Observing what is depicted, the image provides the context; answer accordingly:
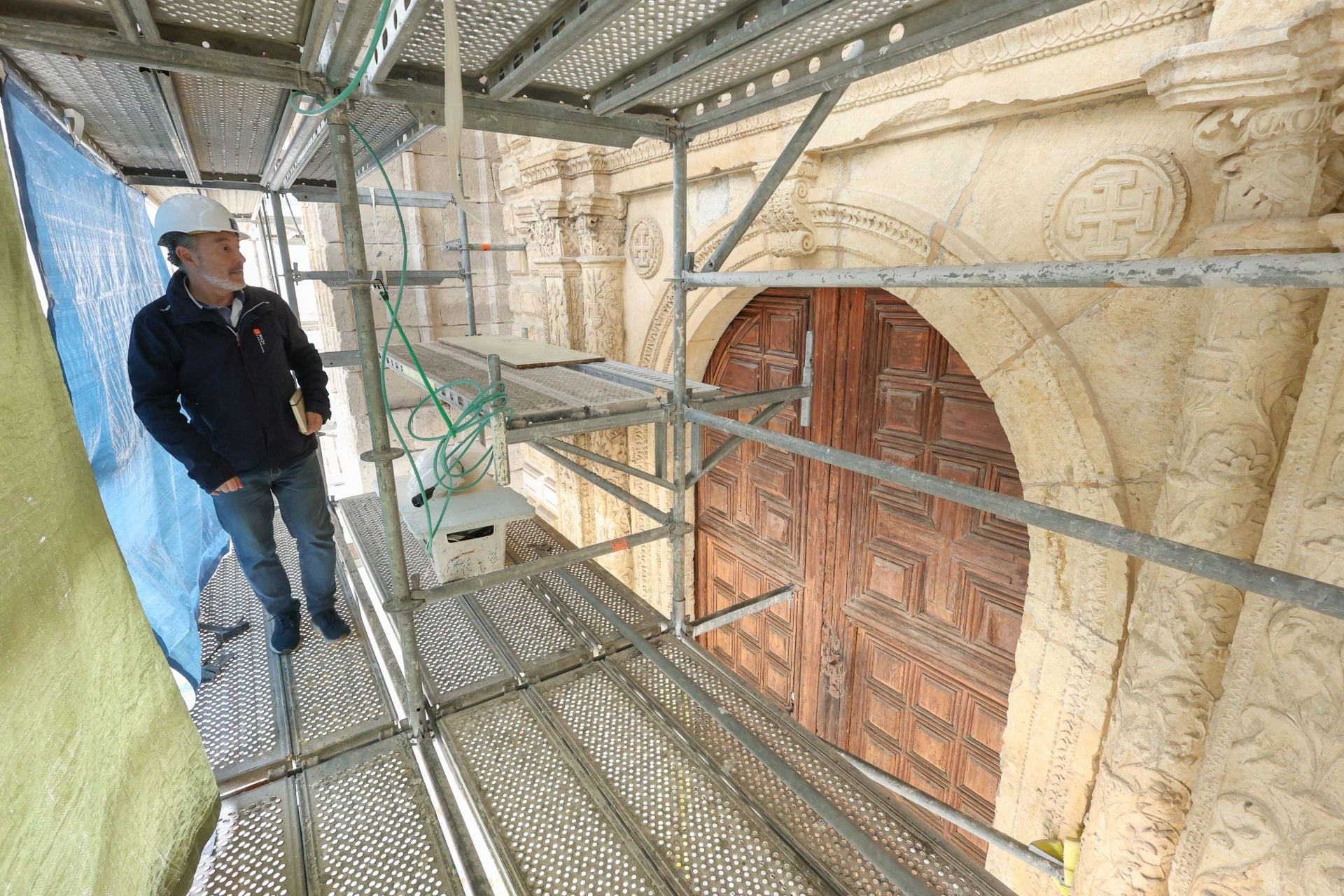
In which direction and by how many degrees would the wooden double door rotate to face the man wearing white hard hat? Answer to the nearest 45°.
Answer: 0° — it already faces them

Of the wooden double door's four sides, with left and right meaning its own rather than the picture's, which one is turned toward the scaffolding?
front

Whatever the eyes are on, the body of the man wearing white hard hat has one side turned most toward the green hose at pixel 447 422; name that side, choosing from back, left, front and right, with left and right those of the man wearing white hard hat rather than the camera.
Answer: left

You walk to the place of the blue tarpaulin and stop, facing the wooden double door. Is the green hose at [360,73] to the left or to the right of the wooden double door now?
right

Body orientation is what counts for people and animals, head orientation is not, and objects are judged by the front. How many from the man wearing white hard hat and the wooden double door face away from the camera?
0

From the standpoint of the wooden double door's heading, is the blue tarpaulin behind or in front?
in front

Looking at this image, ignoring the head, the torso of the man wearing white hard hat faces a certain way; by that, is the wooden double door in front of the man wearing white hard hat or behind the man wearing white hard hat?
in front

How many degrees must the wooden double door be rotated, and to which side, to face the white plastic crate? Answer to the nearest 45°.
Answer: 0° — it already faces it

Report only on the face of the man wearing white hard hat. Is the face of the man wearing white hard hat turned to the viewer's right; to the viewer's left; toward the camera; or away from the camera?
to the viewer's right

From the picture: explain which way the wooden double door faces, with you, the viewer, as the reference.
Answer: facing the viewer and to the left of the viewer

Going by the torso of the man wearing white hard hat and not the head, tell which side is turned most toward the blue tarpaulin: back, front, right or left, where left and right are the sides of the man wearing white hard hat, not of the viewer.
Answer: right
